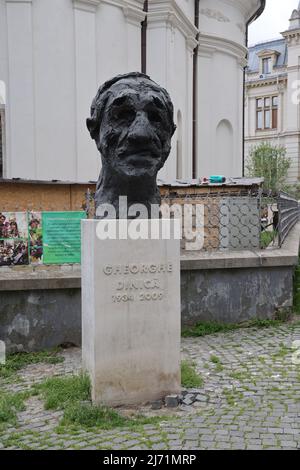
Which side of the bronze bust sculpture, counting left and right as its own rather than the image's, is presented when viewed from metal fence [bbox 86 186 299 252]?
back

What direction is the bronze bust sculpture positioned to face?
toward the camera

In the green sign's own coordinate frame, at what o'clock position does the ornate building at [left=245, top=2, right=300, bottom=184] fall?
The ornate building is roughly at 7 o'clock from the green sign.

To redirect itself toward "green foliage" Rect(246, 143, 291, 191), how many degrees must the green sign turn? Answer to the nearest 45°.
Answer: approximately 135° to its left

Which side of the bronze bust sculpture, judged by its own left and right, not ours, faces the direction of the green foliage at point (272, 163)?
back

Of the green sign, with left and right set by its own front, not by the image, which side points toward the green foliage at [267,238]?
left

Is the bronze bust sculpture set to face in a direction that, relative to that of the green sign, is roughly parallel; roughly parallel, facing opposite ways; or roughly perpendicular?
roughly parallel

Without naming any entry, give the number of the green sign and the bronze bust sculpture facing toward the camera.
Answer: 2

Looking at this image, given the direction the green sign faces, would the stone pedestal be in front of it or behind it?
in front

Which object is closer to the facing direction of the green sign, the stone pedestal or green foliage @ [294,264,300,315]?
the stone pedestal

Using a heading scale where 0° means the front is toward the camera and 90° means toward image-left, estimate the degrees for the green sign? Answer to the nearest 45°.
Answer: approximately 0°

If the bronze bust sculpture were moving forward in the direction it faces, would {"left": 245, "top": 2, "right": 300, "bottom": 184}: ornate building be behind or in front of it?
behind

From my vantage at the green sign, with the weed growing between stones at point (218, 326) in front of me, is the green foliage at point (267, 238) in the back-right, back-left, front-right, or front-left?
front-left

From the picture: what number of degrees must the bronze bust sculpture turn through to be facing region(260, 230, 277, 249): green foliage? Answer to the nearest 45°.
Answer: approximately 135° to its left
